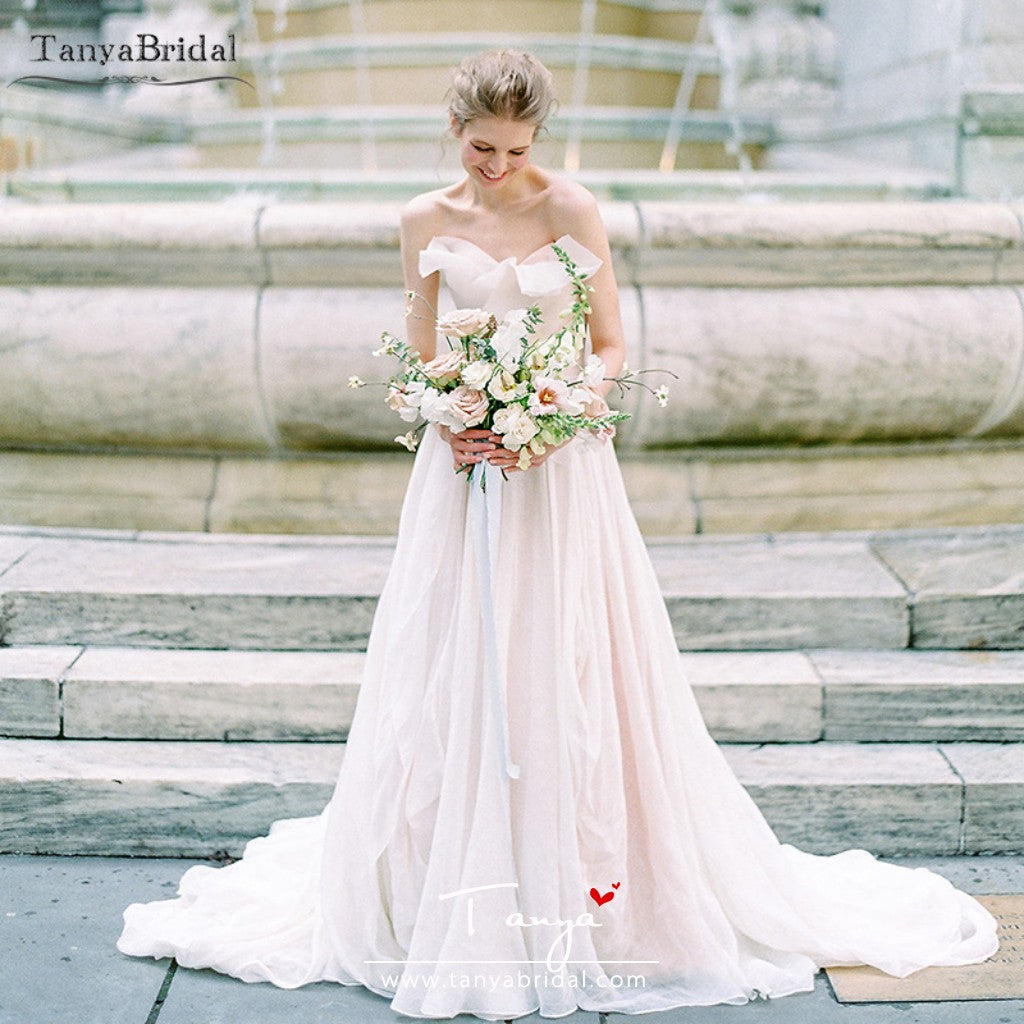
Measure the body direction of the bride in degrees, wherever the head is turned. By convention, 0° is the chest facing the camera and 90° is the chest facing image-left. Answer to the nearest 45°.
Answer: approximately 0°
